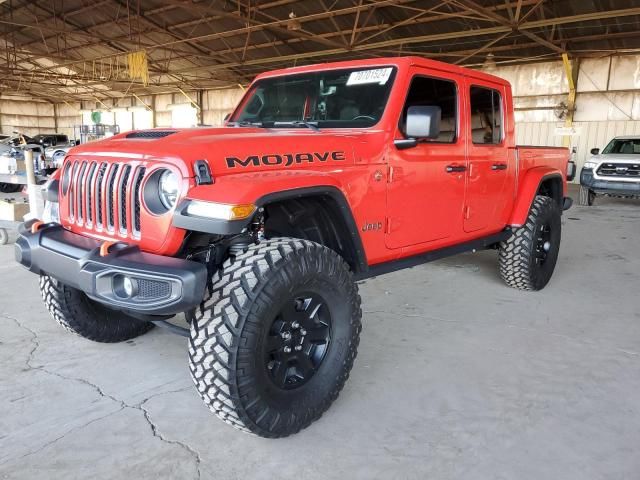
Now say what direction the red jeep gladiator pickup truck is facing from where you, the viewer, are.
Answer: facing the viewer and to the left of the viewer

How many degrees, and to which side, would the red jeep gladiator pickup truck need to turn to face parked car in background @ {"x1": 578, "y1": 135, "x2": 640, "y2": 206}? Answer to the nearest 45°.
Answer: approximately 180°
